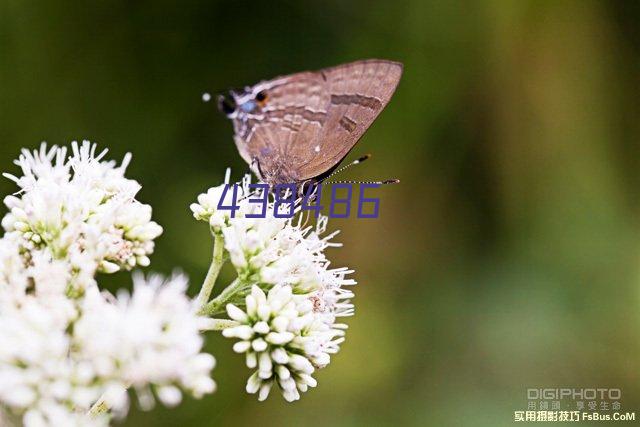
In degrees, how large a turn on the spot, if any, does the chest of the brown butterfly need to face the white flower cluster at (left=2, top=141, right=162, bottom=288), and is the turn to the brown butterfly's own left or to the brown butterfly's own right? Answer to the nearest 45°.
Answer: approximately 135° to the brown butterfly's own right

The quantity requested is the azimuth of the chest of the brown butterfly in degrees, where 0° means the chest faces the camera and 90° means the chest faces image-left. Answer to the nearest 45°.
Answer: approximately 270°

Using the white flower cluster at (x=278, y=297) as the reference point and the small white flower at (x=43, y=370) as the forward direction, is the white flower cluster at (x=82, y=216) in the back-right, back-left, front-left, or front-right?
front-right
